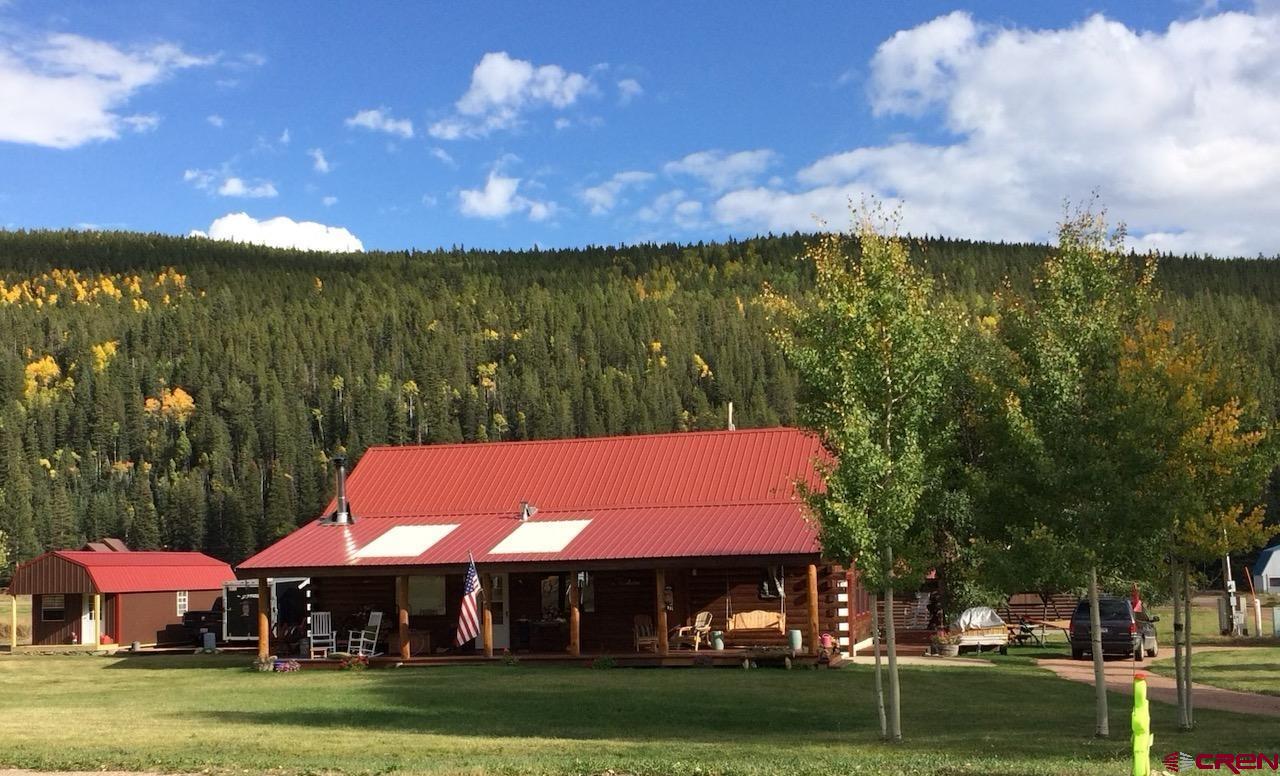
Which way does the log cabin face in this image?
toward the camera

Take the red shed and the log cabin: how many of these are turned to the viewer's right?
0

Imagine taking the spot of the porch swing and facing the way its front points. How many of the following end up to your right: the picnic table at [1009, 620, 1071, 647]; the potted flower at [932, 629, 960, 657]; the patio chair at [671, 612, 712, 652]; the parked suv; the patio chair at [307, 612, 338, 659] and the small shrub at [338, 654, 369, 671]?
3

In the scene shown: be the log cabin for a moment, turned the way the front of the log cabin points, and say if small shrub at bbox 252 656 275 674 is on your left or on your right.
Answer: on your right

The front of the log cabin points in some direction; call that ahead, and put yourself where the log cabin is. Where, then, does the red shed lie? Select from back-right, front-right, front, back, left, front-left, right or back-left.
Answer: back-right

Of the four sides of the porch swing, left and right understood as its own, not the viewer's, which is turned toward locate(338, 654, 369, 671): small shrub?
right

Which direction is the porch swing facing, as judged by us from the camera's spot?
facing the viewer

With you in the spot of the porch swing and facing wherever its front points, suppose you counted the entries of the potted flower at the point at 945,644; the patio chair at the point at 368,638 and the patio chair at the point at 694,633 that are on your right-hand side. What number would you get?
2

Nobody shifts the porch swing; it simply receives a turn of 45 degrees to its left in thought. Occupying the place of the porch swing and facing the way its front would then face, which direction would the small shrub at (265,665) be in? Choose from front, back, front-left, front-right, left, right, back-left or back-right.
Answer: back-right

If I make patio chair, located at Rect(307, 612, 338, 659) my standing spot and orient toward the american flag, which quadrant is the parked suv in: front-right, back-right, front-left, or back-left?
front-left

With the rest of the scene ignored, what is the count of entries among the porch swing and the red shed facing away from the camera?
0

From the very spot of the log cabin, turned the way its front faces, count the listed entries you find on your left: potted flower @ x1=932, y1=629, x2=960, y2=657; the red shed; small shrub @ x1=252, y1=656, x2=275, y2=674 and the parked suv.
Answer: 2

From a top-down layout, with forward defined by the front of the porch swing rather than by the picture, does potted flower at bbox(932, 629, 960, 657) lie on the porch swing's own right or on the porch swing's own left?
on the porch swing's own left

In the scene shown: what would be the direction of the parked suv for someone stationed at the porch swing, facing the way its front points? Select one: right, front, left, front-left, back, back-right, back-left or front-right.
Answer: left

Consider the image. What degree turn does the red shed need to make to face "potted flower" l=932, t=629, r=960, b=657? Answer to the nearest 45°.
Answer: approximately 90° to its left

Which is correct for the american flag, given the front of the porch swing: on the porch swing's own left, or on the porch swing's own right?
on the porch swing's own right

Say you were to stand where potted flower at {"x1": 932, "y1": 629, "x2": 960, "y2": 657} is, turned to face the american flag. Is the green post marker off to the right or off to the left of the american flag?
left

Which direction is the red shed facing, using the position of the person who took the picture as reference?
facing the viewer and to the left of the viewer

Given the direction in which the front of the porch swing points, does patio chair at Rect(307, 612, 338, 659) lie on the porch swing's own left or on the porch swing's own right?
on the porch swing's own right

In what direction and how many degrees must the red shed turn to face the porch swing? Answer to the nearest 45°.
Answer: approximately 90° to its left
